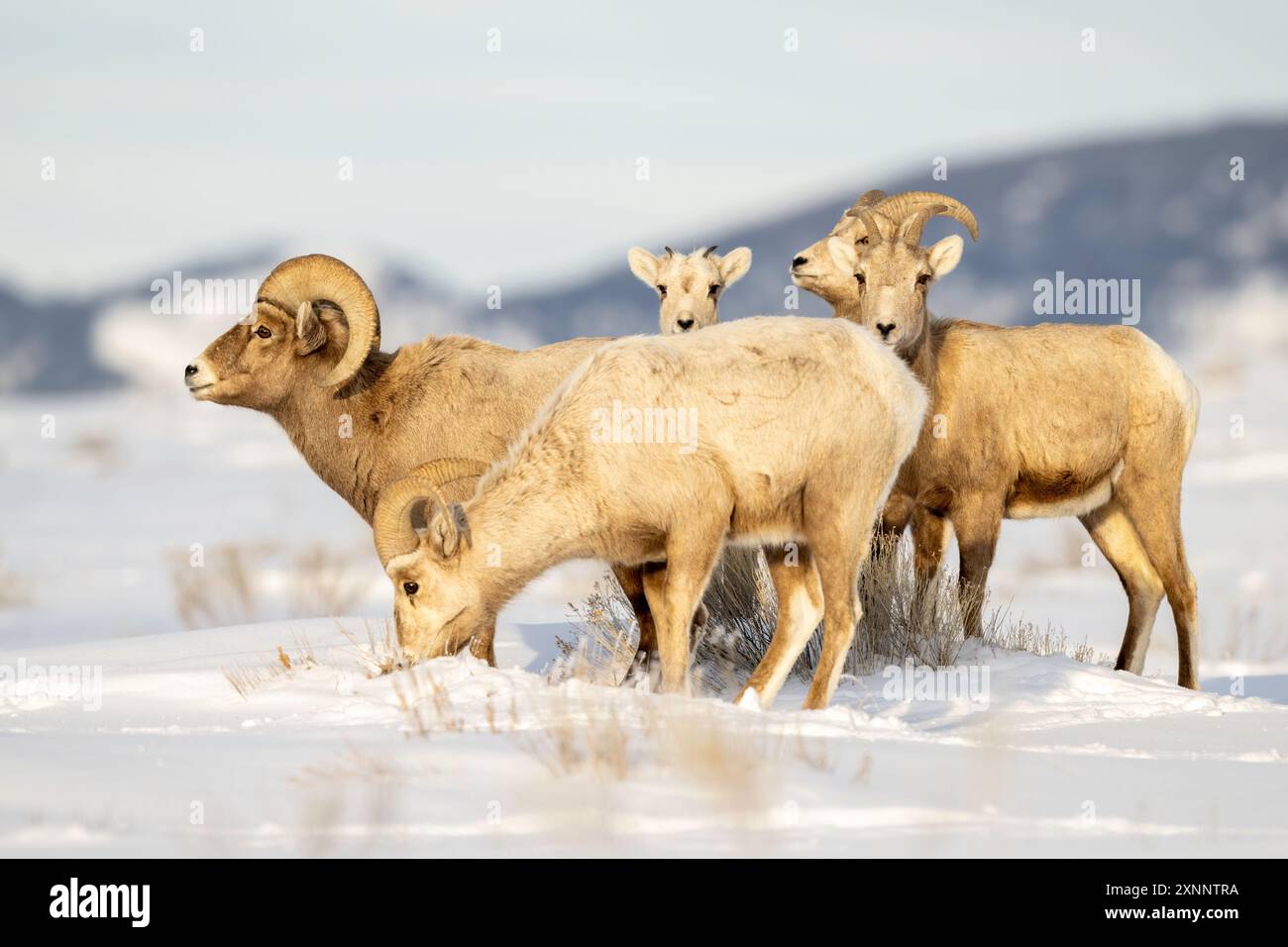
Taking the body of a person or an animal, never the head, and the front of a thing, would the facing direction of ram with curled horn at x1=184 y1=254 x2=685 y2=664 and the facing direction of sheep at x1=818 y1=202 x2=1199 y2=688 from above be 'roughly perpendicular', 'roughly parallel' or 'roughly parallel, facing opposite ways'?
roughly parallel

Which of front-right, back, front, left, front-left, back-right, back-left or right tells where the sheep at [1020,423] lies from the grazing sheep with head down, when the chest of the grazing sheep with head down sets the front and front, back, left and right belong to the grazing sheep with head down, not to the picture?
back-right

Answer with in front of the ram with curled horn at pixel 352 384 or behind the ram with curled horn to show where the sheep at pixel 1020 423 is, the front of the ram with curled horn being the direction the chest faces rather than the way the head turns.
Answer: behind

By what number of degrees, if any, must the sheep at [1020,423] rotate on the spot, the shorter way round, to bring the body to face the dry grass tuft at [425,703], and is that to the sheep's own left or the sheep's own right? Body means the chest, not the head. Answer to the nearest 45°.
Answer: approximately 45° to the sheep's own left

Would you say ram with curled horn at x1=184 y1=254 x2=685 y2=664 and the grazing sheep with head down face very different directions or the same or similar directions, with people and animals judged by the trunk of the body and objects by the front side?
same or similar directions

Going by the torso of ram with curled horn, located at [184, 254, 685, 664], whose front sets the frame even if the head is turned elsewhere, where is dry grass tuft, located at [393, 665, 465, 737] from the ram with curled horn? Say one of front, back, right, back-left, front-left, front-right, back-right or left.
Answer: left

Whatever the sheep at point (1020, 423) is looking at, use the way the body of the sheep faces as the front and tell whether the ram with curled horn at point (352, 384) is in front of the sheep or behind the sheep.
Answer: in front

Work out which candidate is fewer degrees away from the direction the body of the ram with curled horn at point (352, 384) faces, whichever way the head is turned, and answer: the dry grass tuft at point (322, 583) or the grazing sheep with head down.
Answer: the dry grass tuft

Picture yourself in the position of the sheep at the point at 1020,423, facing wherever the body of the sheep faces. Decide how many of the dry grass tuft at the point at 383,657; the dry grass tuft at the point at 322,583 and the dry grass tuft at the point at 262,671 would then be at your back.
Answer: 0

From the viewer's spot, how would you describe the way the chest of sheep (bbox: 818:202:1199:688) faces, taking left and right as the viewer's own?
facing to the left of the viewer

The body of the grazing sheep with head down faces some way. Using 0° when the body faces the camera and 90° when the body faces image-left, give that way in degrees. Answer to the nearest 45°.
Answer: approximately 90°

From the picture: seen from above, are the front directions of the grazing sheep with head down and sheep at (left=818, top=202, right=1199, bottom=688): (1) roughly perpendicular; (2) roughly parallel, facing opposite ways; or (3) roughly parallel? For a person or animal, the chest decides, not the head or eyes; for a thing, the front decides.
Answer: roughly parallel

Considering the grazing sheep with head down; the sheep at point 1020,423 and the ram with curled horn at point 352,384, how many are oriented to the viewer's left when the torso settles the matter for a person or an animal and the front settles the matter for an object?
3

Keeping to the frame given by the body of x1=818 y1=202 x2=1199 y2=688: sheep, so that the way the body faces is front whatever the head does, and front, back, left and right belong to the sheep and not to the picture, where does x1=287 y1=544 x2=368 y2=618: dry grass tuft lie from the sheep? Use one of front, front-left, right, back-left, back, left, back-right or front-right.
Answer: front-right

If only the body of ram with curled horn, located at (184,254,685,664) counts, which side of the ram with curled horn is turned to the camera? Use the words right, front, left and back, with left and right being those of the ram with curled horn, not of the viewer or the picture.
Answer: left

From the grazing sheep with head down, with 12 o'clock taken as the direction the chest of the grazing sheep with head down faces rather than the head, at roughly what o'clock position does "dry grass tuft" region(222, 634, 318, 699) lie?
The dry grass tuft is roughly at 1 o'clock from the grazing sheep with head down.

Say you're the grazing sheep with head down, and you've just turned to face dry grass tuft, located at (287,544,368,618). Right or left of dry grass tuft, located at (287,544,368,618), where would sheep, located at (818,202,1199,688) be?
right

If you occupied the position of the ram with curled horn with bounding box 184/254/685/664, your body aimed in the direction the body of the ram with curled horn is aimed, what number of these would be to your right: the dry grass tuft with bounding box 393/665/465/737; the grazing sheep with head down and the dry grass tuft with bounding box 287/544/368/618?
1
